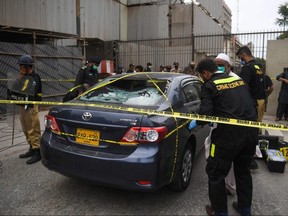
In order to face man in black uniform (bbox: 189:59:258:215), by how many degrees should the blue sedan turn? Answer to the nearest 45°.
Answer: approximately 135° to its right

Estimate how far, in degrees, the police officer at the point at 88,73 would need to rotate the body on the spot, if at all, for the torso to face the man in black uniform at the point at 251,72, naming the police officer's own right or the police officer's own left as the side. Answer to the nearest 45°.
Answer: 0° — they already face them

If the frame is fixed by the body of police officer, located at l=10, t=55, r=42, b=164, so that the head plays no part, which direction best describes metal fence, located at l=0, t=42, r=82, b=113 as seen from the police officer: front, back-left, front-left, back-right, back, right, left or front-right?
back-right

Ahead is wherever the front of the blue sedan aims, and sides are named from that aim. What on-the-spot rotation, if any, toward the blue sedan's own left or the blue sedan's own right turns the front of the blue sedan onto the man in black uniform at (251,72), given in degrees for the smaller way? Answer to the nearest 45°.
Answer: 0° — it already faces them

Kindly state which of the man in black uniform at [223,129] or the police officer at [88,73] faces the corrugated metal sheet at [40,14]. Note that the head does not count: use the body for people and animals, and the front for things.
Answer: the man in black uniform

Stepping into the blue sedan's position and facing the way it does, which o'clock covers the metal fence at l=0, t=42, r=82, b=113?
The metal fence is roughly at 10 o'clock from the blue sedan.

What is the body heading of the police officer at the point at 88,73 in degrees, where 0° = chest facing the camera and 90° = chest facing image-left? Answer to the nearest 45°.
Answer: approximately 315°

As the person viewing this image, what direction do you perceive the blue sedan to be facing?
facing away from the viewer and to the right of the viewer

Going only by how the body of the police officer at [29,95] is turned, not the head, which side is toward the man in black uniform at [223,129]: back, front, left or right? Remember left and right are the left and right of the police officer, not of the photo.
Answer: left

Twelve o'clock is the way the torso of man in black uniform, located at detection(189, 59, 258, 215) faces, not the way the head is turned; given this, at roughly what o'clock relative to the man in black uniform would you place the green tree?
The green tree is roughly at 2 o'clock from the man in black uniform.

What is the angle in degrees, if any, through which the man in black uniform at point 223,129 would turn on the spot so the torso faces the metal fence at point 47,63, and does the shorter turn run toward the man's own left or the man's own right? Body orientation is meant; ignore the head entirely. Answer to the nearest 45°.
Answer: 0° — they already face it

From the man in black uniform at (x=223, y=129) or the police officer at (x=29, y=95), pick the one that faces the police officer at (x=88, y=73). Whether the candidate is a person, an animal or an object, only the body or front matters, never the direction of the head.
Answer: the man in black uniform

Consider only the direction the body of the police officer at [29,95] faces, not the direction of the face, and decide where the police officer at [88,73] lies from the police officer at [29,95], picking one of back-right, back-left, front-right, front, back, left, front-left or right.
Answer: back
